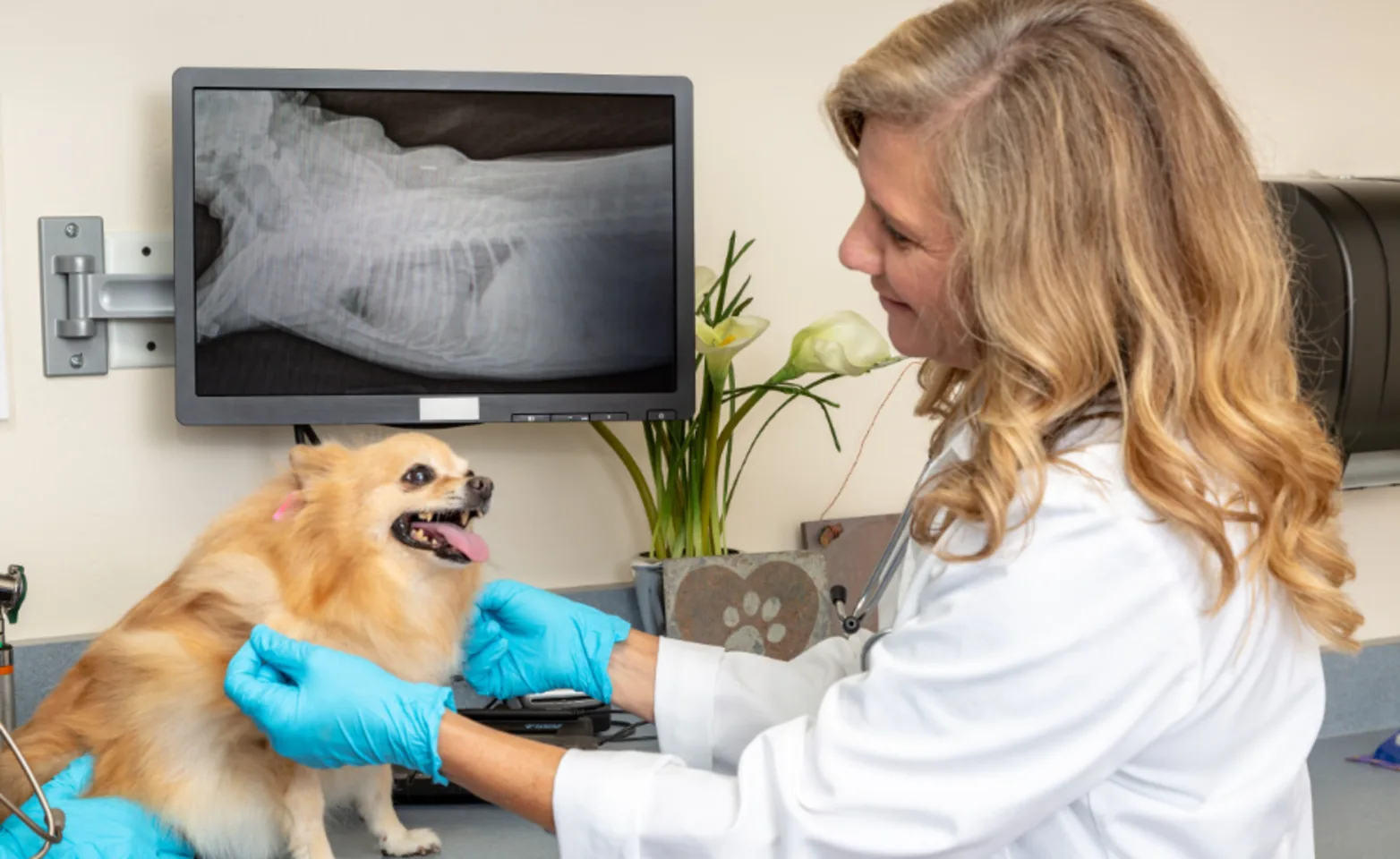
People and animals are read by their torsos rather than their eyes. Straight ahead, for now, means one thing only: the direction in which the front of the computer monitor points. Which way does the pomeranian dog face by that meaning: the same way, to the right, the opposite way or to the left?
to the left

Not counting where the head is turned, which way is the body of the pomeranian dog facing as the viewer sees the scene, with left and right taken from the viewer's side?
facing to the right of the viewer

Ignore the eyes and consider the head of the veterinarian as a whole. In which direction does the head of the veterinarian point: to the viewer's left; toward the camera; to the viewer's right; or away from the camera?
to the viewer's left

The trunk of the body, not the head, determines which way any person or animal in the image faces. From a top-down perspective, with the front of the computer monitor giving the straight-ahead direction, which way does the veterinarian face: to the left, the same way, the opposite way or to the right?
to the right

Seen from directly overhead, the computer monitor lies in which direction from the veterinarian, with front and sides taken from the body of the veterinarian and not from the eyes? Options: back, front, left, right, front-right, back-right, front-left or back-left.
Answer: front-right

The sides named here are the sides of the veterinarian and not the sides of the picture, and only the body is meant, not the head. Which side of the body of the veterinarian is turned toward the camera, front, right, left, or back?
left

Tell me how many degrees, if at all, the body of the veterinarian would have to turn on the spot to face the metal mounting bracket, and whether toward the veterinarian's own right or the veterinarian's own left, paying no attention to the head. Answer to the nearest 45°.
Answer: approximately 45° to the veterinarian's own right

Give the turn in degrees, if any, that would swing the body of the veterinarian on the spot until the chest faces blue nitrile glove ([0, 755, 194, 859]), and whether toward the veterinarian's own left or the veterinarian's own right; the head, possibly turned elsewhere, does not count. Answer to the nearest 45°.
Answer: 0° — they already face it

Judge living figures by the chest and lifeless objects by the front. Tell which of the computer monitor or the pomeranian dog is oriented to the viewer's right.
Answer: the pomeranian dog

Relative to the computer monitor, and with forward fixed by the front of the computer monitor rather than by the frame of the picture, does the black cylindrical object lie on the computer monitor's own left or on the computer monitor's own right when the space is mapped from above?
on the computer monitor's own left

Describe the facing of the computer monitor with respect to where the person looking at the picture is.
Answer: facing the viewer

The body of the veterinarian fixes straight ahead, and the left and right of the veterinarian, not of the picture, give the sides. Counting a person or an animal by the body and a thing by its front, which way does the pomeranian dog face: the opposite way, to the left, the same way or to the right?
the opposite way
